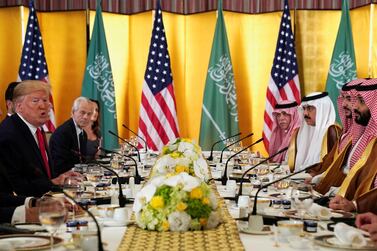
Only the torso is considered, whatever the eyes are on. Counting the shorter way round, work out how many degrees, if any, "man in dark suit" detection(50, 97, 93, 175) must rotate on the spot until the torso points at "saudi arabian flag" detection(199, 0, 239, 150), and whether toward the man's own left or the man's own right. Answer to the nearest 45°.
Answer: approximately 90° to the man's own left

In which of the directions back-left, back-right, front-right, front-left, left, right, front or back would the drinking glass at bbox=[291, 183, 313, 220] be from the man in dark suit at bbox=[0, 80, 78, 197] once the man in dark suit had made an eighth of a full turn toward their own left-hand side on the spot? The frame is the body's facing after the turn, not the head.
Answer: front-right

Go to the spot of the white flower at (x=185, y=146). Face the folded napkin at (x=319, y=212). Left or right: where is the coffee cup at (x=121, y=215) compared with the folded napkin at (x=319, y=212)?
right

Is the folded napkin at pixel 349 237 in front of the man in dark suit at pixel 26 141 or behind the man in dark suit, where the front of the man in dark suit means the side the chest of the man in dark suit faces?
in front

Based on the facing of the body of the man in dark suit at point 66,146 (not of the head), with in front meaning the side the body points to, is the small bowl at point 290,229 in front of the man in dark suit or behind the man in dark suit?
in front

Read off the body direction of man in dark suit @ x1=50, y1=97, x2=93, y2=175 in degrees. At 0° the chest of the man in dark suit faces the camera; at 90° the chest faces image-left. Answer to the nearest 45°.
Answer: approximately 315°

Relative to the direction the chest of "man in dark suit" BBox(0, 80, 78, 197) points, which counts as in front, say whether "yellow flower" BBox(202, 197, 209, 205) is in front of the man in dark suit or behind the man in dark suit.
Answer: in front

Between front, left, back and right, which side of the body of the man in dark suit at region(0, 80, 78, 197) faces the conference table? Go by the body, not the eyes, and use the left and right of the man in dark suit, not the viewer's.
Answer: front

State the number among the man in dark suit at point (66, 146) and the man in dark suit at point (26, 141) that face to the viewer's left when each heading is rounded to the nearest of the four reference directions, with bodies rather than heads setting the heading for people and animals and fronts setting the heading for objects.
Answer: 0

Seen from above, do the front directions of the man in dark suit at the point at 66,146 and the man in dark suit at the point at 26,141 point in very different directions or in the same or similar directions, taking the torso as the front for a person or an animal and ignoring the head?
same or similar directions

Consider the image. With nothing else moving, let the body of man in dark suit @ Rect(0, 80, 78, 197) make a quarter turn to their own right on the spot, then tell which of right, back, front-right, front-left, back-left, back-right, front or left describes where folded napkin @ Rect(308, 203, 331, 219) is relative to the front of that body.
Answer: left

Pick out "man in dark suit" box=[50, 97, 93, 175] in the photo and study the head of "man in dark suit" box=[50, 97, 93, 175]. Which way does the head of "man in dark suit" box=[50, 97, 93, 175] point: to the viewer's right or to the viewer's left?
to the viewer's right

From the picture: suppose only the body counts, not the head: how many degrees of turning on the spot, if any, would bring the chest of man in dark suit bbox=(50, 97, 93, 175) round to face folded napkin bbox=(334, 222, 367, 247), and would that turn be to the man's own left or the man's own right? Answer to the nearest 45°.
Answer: approximately 45° to the man's own right

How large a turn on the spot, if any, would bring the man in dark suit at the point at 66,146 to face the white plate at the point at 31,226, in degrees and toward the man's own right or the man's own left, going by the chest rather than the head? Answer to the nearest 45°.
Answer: approximately 45° to the man's own right

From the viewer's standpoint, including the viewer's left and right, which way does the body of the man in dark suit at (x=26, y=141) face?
facing the viewer and to the right of the viewer

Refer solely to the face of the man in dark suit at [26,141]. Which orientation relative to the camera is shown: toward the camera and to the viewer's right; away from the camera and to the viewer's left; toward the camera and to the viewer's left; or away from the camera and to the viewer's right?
toward the camera and to the viewer's right

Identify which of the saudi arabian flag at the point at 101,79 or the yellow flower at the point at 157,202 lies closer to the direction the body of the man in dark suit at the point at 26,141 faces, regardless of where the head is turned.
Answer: the yellow flower

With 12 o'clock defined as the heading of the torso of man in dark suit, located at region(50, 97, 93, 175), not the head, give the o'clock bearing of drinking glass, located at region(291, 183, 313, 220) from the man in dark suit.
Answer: The drinking glass is roughly at 1 o'clock from the man in dark suit.

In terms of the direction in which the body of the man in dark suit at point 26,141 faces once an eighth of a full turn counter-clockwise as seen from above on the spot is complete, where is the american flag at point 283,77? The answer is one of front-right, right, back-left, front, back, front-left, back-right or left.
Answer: front-left
